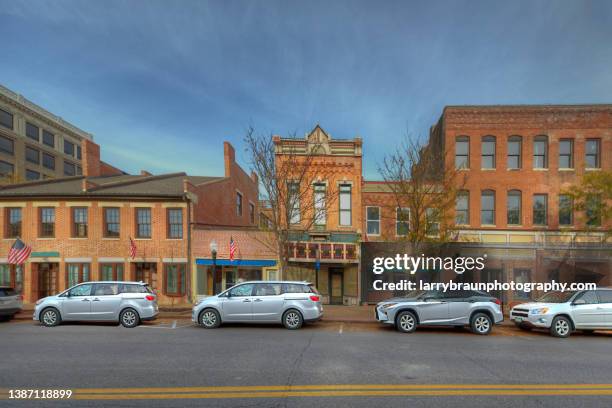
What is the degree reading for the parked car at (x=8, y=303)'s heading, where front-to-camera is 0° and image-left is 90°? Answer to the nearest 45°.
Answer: approximately 90°

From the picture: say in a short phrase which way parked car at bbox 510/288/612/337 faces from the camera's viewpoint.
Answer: facing the viewer and to the left of the viewer

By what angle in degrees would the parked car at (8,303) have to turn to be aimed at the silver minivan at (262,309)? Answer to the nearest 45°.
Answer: approximately 135° to its left

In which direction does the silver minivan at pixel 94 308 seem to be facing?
to the viewer's left

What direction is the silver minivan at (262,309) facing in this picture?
to the viewer's left

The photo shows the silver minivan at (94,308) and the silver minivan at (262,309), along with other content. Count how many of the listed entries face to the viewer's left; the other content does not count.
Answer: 2

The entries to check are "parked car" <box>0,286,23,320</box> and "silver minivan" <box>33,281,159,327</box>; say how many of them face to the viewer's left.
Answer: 2

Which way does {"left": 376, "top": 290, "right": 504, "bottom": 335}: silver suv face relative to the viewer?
to the viewer's left

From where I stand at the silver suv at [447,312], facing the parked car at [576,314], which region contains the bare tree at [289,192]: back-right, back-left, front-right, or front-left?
back-left

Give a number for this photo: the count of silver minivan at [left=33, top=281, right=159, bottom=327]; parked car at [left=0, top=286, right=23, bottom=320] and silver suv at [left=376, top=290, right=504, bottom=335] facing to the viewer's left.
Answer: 3
